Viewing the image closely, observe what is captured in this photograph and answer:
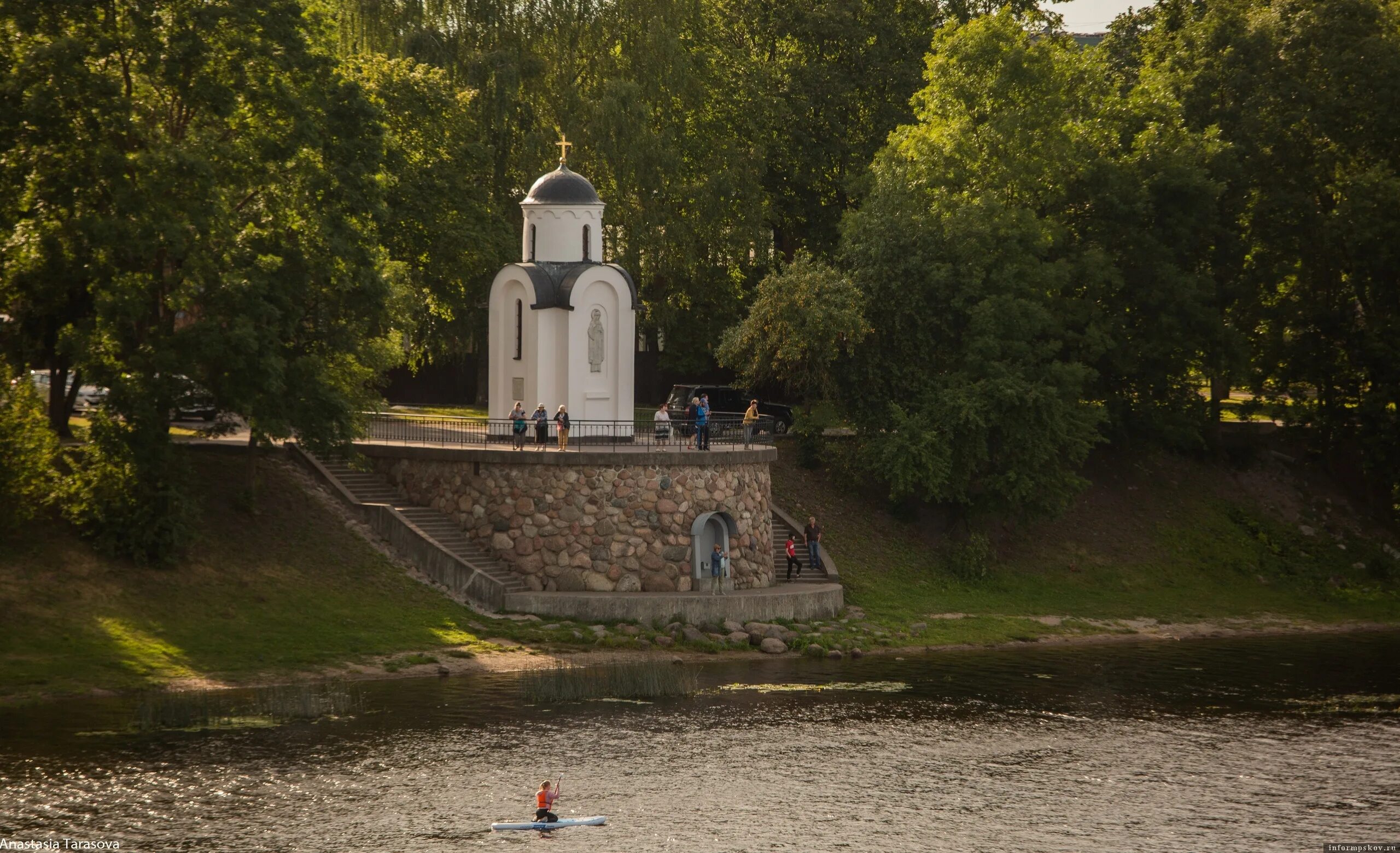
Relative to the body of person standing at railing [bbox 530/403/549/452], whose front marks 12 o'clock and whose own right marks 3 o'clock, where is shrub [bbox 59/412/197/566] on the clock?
The shrub is roughly at 2 o'clock from the person standing at railing.

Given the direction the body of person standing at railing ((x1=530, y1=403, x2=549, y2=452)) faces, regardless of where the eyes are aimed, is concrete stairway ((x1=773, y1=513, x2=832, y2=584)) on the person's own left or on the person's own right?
on the person's own left

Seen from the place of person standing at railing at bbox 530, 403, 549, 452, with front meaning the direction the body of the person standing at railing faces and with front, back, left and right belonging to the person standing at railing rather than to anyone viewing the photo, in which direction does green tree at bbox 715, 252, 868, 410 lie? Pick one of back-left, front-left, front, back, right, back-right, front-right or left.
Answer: back-left

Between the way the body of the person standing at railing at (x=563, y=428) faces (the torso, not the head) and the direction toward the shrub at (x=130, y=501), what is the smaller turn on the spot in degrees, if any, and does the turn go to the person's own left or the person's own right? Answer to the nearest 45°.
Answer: approximately 45° to the person's own right

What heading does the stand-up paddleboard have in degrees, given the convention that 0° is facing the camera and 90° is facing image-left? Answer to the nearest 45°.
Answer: approximately 270°

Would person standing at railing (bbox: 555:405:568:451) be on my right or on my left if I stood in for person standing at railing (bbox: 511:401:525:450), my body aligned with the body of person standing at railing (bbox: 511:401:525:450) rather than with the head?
on my left

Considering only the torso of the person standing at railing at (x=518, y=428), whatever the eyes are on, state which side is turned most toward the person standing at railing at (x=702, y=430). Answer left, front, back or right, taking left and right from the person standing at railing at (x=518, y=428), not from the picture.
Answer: left

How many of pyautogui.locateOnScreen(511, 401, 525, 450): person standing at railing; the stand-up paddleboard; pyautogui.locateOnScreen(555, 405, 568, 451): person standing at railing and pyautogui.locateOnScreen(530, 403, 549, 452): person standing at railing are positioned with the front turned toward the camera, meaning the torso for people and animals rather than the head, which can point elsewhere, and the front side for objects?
3

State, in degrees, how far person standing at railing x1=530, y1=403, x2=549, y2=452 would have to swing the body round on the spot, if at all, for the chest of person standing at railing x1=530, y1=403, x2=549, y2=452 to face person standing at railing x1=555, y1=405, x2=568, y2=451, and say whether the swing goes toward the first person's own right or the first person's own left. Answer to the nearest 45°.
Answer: approximately 45° to the first person's own left

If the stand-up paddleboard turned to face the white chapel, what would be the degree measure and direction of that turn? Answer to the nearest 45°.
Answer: approximately 90° to its left
